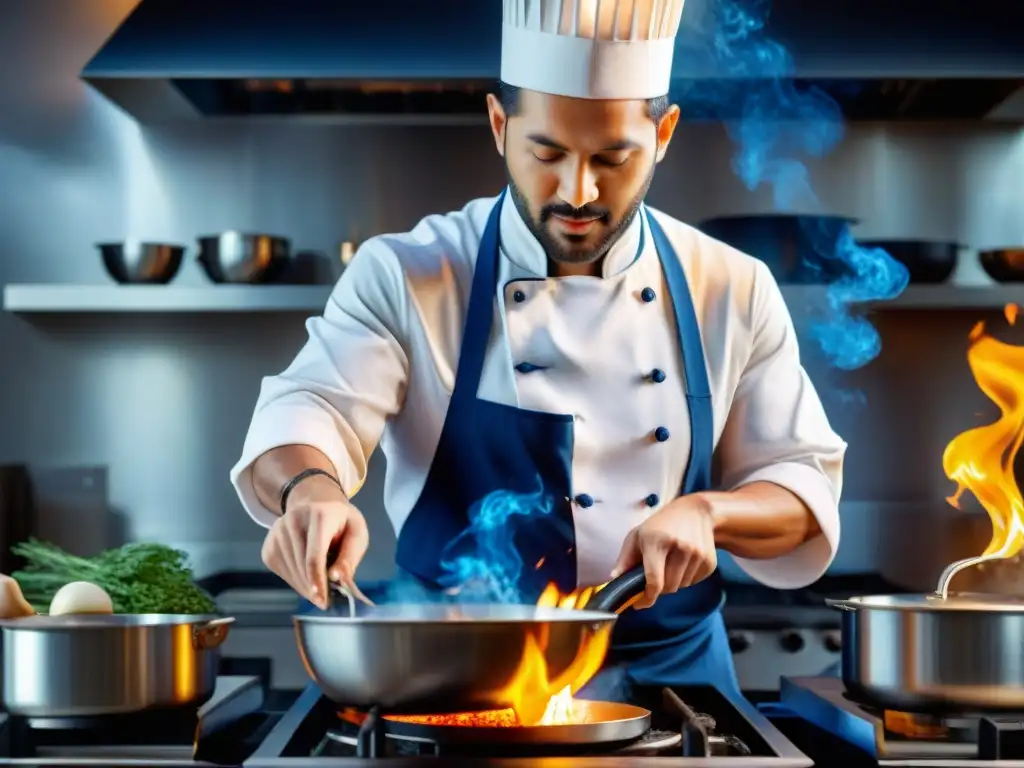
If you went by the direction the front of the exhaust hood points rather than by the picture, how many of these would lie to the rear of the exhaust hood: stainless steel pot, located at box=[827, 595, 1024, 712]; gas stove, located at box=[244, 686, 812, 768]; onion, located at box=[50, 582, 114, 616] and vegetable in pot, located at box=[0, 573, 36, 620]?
0

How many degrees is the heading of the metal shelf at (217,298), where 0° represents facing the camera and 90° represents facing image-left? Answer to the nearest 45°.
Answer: approximately 0°

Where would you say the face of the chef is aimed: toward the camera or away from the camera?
toward the camera

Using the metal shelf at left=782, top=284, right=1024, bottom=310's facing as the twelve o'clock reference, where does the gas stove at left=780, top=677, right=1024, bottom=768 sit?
The gas stove is roughly at 12 o'clock from the metal shelf.

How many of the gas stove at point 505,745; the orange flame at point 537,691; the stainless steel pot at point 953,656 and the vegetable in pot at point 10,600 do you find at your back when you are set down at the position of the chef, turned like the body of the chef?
0

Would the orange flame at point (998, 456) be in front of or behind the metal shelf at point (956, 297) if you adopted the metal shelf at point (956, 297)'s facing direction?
in front

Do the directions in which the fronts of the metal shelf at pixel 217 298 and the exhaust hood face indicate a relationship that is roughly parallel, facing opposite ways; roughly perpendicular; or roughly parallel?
roughly parallel

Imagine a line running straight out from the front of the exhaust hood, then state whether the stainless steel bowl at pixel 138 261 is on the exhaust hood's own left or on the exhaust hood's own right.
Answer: on the exhaust hood's own right

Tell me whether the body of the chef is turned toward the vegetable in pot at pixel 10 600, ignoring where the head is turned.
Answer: no

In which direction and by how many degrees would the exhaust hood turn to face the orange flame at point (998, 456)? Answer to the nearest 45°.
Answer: approximately 45° to its left

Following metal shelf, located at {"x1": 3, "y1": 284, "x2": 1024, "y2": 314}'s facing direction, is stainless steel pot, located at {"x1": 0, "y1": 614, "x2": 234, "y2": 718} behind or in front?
in front

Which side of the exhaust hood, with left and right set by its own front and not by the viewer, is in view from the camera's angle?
front

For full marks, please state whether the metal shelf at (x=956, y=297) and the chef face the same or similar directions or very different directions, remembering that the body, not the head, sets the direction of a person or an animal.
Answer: same or similar directions

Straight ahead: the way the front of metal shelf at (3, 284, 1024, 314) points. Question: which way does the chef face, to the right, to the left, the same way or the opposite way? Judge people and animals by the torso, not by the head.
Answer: the same way
